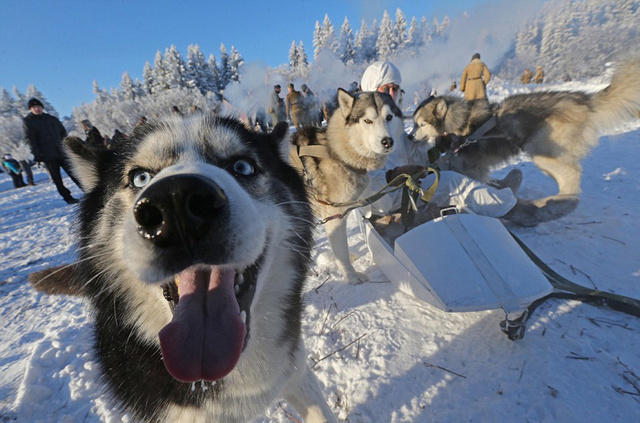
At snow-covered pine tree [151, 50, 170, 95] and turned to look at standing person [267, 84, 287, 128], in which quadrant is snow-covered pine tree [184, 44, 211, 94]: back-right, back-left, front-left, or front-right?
front-left

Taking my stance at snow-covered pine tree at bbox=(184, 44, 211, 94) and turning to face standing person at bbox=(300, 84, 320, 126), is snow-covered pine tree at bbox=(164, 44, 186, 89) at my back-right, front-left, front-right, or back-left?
back-right

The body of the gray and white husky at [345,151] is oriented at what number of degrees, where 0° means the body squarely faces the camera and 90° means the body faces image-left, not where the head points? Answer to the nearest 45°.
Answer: approximately 315°

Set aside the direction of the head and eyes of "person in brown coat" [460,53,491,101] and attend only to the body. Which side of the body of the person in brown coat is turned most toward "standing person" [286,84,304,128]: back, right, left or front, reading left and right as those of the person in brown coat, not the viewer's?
left

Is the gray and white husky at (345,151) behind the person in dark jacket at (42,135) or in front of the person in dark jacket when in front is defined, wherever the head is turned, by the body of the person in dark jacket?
in front

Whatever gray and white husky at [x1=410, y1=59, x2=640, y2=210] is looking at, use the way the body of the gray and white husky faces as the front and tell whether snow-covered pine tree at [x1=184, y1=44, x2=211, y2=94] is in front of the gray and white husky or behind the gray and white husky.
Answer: in front

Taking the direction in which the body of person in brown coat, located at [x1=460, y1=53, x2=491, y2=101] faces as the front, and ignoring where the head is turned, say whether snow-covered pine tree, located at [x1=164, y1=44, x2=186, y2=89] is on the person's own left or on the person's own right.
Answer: on the person's own left

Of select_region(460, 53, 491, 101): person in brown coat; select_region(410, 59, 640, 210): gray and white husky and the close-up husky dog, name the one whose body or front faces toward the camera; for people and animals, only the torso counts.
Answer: the close-up husky dog

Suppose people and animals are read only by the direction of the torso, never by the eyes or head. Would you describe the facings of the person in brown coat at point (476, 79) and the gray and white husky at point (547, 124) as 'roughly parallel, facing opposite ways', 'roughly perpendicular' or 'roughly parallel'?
roughly perpendicular

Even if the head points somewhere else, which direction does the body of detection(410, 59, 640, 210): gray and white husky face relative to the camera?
to the viewer's left

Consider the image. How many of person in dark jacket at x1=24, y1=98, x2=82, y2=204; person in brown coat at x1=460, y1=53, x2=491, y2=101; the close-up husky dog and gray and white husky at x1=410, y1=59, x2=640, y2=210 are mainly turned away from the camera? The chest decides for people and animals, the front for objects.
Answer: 1

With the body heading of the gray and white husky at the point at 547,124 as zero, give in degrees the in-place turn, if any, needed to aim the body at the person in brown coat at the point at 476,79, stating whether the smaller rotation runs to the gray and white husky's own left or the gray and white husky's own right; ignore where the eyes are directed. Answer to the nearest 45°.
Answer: approximately 90° to the gray and white husky's own right

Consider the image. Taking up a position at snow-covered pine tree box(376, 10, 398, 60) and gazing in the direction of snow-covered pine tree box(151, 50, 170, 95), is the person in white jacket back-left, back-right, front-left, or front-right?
front-left

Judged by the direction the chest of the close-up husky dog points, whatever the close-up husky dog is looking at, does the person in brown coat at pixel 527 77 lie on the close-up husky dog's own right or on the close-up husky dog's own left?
on the close-up husky dog's own left

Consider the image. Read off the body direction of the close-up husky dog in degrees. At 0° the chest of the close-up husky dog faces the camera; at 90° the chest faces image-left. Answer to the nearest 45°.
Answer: approximately 0°

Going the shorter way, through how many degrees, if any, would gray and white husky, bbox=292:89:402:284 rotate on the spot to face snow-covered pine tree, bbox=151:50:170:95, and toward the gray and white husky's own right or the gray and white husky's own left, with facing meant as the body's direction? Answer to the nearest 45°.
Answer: approximately 180°
